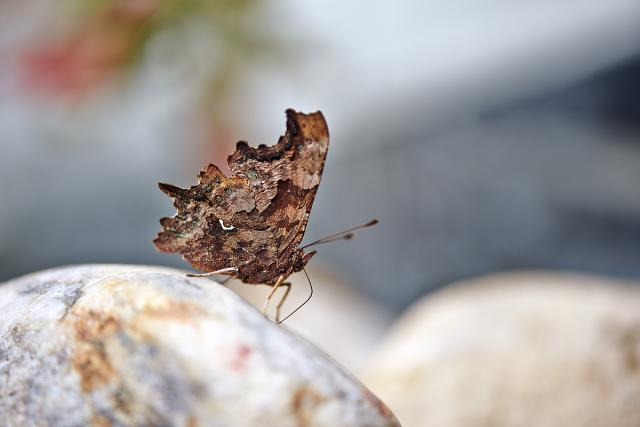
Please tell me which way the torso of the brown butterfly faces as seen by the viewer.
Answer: to the viewer's right
